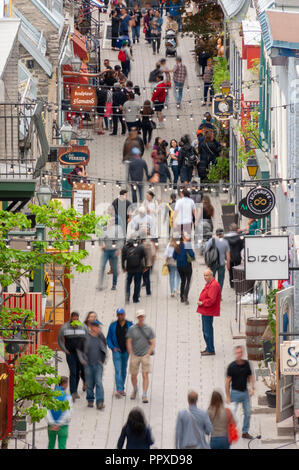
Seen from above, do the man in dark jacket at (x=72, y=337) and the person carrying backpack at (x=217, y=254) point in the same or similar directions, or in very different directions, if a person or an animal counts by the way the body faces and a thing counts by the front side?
very different directions

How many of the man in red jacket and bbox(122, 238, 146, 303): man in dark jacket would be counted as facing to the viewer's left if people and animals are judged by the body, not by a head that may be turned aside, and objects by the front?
1

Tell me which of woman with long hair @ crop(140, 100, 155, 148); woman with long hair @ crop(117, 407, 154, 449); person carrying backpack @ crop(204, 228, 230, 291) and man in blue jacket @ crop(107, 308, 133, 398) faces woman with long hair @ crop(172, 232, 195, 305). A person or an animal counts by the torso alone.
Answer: woman with long hair @ crop(117, 407, 154, 449)

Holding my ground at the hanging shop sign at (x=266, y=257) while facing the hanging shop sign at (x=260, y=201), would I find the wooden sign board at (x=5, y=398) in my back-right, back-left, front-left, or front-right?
back-left

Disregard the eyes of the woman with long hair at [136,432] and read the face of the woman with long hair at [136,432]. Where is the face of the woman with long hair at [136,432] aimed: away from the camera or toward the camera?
away from the camera

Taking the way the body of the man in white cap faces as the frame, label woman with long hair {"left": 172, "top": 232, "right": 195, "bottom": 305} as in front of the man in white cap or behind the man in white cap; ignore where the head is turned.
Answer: behind

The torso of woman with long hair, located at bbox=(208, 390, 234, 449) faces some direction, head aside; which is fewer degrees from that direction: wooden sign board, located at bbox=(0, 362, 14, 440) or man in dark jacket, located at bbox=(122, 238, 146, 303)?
the man in dark jacket

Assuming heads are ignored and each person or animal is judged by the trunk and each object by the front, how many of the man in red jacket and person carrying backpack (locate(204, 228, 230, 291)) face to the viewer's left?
1

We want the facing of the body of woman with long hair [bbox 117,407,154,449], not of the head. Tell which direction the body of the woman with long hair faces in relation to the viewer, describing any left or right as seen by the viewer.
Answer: facing away from the viewer

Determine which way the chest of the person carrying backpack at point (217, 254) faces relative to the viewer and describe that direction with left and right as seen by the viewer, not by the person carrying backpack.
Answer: facing away from the viewer

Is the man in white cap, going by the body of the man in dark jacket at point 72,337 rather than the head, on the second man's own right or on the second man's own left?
on the second man's own left

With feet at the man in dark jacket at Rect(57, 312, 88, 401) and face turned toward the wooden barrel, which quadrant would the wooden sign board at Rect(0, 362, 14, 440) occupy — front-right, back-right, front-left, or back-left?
back-right

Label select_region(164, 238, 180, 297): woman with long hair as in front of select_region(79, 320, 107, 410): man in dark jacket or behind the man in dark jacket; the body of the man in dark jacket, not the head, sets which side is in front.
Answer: behind

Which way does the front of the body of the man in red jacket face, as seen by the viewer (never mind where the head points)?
to the viewer's left
